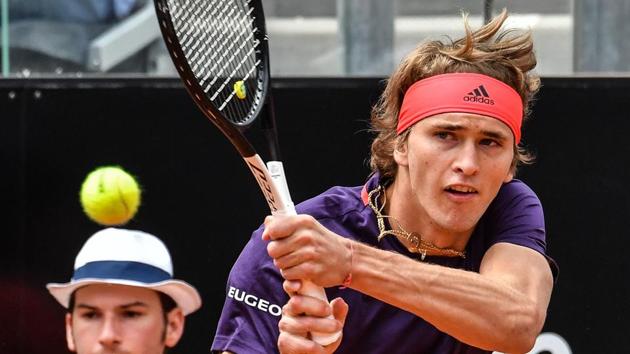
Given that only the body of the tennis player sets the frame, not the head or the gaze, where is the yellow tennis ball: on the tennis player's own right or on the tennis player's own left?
on the tennis player's own right

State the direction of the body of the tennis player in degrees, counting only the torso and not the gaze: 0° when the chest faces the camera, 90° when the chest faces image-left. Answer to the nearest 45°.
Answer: approximately 0°
